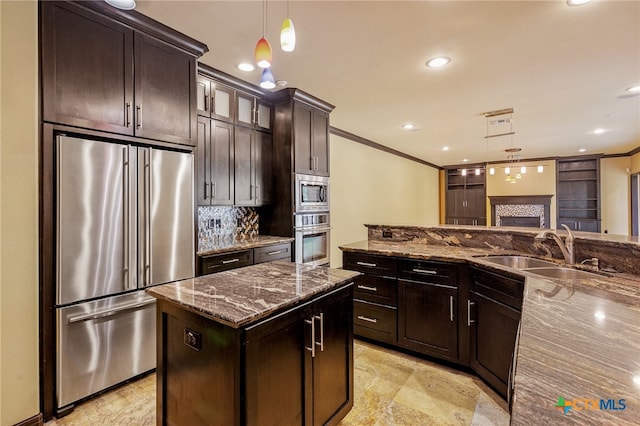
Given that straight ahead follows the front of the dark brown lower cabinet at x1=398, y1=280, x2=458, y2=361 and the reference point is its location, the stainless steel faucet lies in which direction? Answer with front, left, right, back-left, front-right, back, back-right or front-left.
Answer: back-left

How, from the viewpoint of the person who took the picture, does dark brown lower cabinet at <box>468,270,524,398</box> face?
facing the viewer and to the left of the viewer

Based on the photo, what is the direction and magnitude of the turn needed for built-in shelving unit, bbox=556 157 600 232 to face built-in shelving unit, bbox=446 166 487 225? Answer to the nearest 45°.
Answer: approximately 90° to its right

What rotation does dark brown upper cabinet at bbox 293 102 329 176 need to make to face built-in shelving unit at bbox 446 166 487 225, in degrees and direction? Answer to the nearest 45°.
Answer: approximately 90° to its left

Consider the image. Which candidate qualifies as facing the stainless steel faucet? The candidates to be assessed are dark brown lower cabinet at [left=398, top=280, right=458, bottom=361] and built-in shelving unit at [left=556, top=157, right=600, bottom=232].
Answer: the built-in shelving unit

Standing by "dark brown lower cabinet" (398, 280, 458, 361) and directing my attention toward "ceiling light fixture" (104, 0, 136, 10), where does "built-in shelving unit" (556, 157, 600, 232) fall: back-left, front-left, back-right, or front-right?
back-right

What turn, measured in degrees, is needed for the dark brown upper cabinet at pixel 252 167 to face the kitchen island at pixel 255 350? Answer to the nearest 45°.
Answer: approximately 45° to its right

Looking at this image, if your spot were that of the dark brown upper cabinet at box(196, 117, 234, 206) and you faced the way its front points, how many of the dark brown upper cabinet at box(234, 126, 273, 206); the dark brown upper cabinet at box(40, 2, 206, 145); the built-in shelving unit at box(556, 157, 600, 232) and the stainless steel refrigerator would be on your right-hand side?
2

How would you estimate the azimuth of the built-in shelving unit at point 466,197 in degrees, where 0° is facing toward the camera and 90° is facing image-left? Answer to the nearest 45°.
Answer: approximately 0°

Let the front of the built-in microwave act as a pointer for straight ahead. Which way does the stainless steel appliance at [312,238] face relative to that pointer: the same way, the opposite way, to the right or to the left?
the same way

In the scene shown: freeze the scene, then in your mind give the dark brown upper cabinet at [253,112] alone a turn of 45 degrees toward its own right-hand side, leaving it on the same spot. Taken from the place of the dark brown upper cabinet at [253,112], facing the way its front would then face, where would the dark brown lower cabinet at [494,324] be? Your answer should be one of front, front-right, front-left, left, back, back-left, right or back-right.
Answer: front-left

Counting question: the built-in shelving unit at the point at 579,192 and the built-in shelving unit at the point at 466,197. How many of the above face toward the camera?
2

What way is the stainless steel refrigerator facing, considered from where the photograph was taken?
facing the viewer and to the right of the viewer
